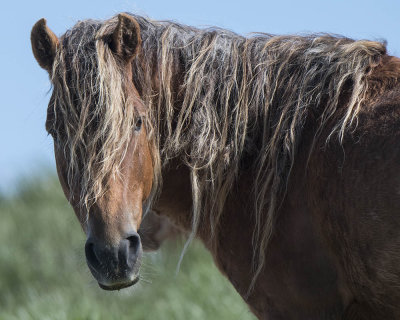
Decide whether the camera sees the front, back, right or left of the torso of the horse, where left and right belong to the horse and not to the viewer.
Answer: left
